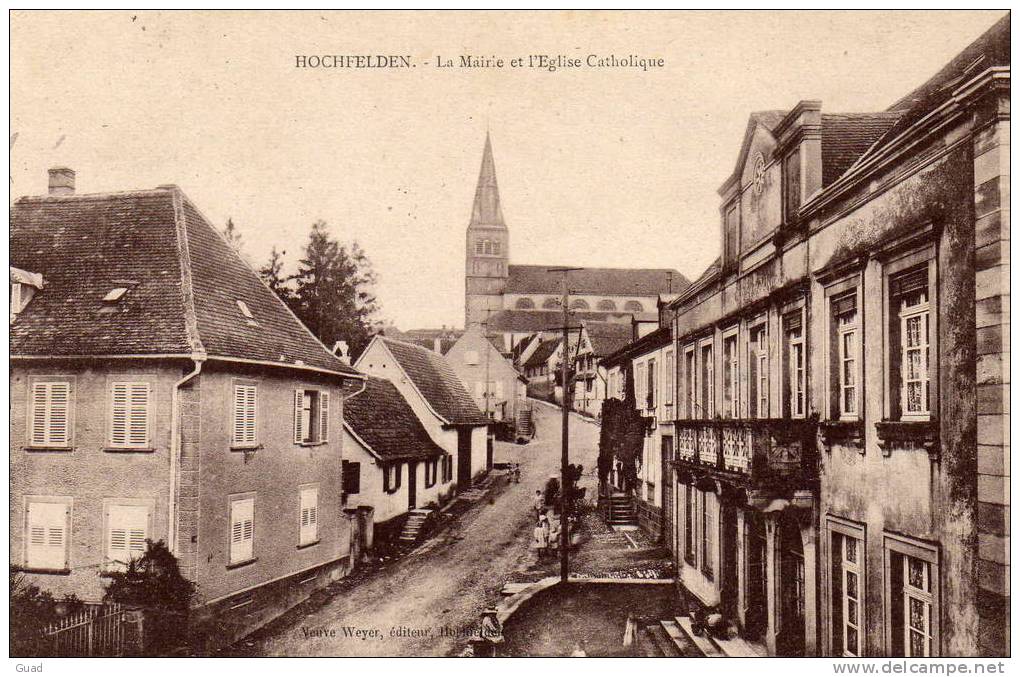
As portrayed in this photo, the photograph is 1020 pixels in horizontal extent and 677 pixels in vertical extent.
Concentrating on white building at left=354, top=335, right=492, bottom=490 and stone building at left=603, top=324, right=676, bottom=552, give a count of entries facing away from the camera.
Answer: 0

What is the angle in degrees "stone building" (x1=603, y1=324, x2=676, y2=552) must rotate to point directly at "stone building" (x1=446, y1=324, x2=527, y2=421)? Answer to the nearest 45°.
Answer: approximately 135° to its right

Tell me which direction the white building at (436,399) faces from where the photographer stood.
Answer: facing the viewer and to the right of the viewer

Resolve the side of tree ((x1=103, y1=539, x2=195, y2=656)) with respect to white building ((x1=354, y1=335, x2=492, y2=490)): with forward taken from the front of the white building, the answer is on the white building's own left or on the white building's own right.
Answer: on the white building's own right

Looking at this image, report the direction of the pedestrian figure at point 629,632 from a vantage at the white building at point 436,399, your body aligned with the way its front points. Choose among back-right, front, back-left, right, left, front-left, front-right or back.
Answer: front-right

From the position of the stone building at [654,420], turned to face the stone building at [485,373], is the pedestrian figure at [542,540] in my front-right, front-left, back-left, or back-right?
back-left

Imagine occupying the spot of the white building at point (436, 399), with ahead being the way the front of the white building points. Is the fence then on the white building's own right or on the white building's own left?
on the white building's own right
